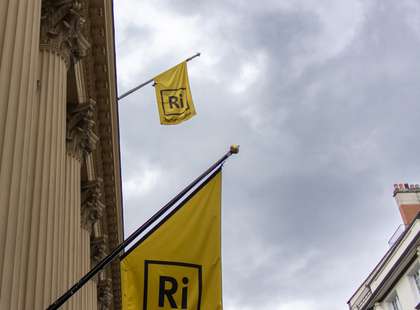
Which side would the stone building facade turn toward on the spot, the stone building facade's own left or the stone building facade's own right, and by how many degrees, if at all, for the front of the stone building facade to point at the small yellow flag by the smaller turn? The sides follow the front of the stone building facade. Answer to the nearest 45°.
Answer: approximately 45° to the stone building facade's own left

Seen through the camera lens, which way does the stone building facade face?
facing to the right of the viewer

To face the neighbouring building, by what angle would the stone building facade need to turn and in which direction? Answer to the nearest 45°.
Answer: approximately 45° to its left
